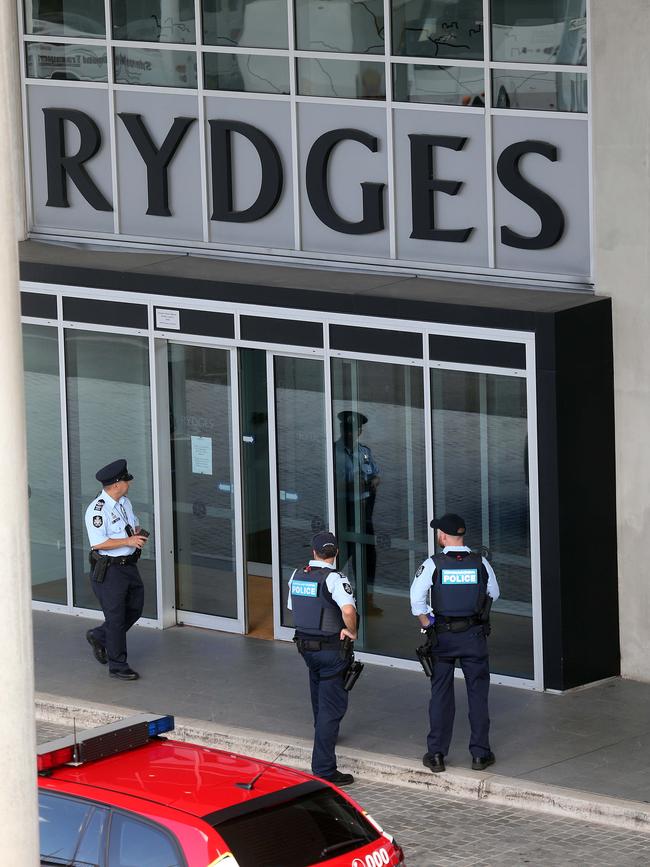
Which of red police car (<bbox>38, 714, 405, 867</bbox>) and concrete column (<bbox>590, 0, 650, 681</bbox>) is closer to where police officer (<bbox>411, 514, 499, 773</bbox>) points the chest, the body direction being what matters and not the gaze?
the concrete column

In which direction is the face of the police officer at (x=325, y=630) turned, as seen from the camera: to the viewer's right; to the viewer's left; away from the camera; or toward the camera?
away from the camera

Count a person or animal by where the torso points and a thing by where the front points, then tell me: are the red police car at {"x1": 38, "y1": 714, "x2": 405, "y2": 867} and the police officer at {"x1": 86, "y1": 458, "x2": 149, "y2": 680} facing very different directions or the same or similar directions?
very different directions

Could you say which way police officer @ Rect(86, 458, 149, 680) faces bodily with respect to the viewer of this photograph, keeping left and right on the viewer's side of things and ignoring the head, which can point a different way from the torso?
facing the viewer and to the right of the viewer

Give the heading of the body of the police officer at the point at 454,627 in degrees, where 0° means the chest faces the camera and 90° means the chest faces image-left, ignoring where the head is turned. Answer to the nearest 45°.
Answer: approximately 180°

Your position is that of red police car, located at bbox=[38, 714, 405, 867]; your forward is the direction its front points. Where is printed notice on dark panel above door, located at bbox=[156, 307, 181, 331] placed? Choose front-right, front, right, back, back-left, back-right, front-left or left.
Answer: front-right

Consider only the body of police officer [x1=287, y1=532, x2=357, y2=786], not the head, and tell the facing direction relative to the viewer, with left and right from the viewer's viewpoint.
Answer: facing away from the viewer and to the right of the viewer

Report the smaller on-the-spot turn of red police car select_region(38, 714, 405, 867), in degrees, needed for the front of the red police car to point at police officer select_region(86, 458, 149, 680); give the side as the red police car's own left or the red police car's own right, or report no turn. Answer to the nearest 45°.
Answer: approximately 45° to the red police car's own right

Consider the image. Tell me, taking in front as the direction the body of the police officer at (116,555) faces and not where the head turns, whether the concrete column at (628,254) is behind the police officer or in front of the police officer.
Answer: in front

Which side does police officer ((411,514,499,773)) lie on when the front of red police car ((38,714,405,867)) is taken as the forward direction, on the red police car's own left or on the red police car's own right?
on the red police car's own right

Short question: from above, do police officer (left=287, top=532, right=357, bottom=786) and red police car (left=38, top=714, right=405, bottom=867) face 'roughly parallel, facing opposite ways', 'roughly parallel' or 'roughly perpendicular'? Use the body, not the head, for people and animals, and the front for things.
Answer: roughly perpendicular

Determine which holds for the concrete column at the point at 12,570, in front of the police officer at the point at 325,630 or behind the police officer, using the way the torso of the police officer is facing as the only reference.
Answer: behind
